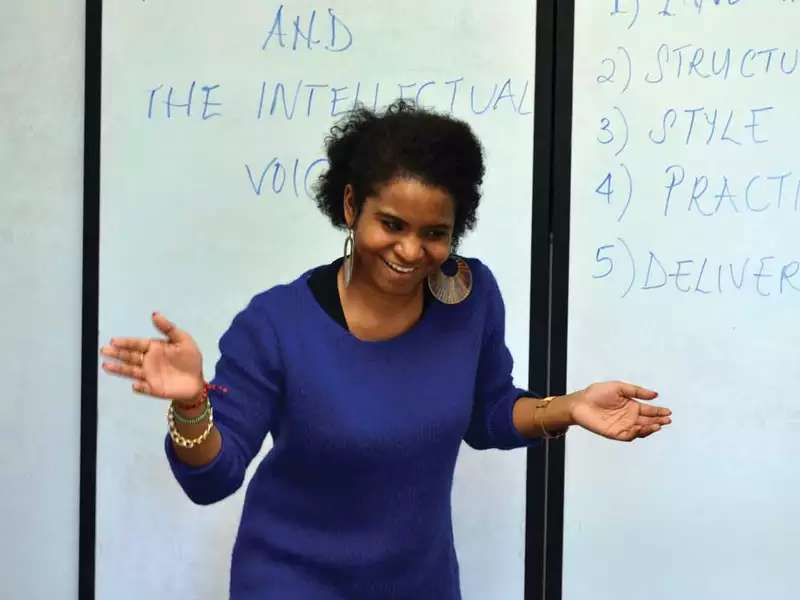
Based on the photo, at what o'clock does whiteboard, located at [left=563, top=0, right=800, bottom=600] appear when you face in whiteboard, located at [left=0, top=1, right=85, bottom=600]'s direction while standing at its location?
whiteboard, located at [left=563, top=0, right=800, bottom=600] is roughly at 10 o'clock from whiteboard, located at [left=0, top=1, right=85, bottom=600].

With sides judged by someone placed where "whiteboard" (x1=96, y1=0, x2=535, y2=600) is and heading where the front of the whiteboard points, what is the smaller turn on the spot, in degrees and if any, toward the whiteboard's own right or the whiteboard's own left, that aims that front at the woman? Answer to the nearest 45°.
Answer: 0° — it already faces them

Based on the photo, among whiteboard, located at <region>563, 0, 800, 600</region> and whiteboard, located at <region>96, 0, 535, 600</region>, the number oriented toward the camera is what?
2

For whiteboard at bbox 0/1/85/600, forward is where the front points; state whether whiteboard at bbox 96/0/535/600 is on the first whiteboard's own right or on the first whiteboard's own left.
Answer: on the first whiteboard's own left

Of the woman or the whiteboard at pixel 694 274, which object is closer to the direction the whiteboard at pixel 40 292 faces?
the woman

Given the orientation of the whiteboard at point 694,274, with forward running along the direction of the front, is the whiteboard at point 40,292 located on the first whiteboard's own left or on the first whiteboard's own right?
on the first whiteboard's own right

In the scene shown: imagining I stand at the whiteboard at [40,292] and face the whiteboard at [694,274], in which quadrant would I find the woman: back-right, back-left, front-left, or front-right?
front-right

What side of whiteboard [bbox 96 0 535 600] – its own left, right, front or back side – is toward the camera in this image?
front

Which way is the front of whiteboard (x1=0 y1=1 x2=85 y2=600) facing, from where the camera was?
facing the viewer

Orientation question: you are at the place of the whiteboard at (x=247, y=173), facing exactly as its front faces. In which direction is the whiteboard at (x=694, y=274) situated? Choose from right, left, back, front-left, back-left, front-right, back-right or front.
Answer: left

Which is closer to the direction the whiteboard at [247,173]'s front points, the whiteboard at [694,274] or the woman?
the woman

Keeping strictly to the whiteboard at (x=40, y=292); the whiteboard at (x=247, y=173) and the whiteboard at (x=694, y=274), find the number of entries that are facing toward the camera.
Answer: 3

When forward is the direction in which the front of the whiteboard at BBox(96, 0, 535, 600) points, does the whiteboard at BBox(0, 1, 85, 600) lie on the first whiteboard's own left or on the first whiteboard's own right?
on the first whiteboard's own right
